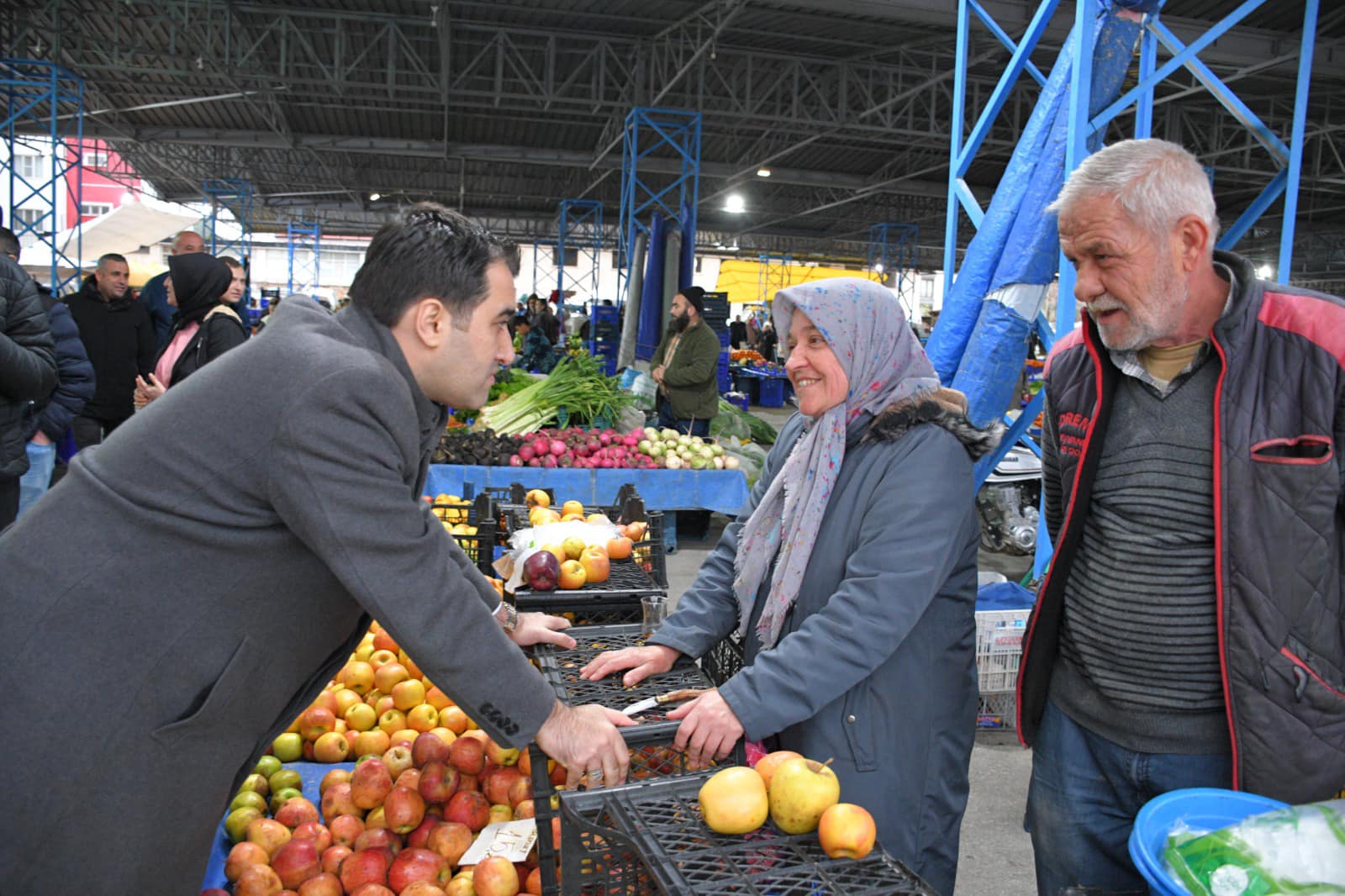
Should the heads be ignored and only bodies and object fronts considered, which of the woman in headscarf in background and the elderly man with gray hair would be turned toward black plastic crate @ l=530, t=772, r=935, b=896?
the elderly man with gray hair

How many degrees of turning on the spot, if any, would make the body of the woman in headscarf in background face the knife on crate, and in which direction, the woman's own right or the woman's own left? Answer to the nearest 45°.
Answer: approximately 90° to the woman's own left

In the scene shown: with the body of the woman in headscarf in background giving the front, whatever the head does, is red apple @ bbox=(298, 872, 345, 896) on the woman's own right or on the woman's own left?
on the woman's own left

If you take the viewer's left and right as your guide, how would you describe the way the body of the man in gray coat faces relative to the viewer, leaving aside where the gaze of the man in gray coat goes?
facing to the right of the viewer

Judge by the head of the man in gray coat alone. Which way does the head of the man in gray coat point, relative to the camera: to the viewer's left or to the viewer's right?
to the viewer's right
